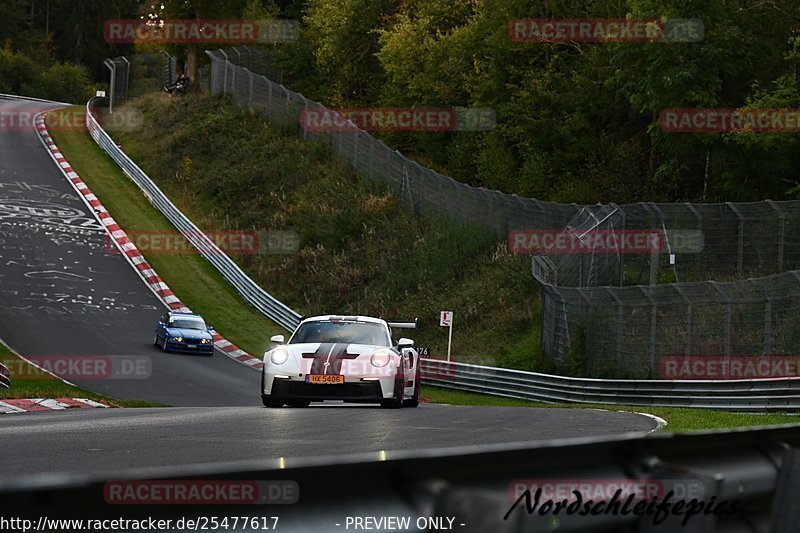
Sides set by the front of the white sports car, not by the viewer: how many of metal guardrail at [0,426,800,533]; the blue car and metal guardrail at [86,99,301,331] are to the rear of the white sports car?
2

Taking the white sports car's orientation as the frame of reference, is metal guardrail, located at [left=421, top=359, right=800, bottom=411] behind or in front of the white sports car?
behind

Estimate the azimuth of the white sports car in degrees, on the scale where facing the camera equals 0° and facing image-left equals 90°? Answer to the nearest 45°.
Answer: approximately 0°

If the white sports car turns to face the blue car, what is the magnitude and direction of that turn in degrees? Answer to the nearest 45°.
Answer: approximately 180°

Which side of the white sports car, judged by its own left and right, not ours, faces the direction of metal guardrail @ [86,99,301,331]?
back

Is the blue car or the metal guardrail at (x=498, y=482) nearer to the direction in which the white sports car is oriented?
the metal guardrail

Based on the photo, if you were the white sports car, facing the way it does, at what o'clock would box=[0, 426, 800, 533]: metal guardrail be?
The metal guardrail is roughly at 12 o'clock from the white sports car.
